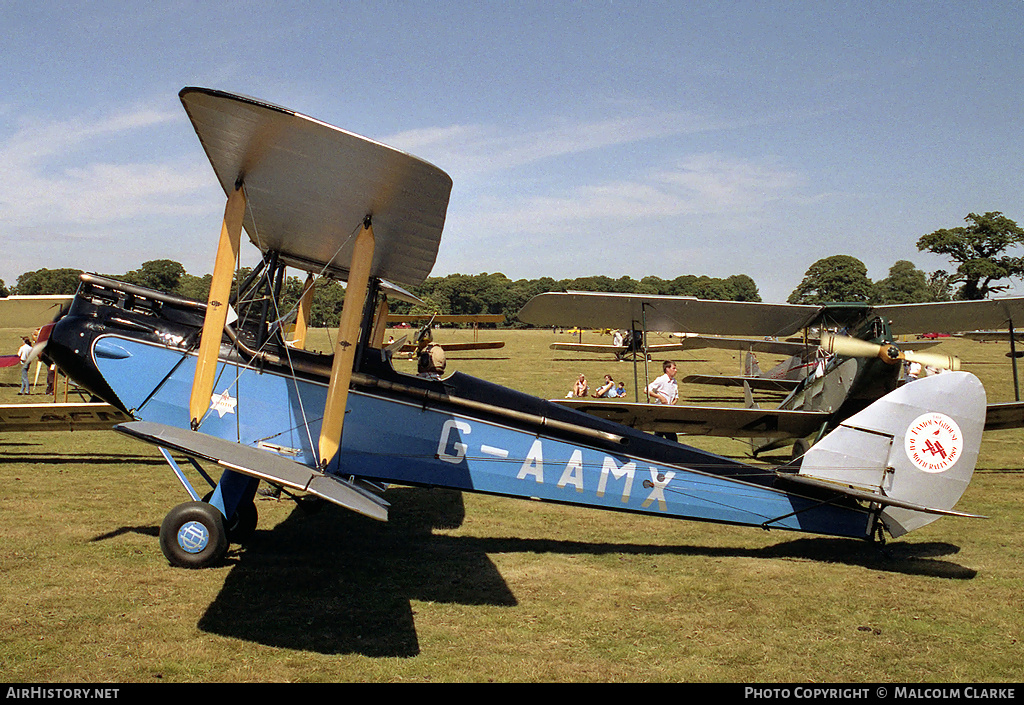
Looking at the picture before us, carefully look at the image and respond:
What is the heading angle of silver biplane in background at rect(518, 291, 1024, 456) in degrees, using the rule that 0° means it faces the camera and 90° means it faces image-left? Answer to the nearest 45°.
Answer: approximately 315°

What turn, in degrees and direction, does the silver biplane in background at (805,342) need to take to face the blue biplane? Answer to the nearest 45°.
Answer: approximately 90° to its right

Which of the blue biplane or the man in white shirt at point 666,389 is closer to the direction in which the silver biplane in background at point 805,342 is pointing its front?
the blue biplane

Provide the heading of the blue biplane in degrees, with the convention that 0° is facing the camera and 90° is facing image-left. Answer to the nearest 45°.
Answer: approximately 90°

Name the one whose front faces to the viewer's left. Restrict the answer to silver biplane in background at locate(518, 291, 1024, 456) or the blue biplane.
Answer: the blue biplane

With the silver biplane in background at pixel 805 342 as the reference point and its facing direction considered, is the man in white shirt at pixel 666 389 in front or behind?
behind

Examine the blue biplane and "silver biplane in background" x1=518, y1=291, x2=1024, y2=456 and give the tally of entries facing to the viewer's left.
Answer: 1

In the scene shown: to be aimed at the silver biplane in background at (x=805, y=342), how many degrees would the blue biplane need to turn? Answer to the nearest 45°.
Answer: approximately 135° to its right
